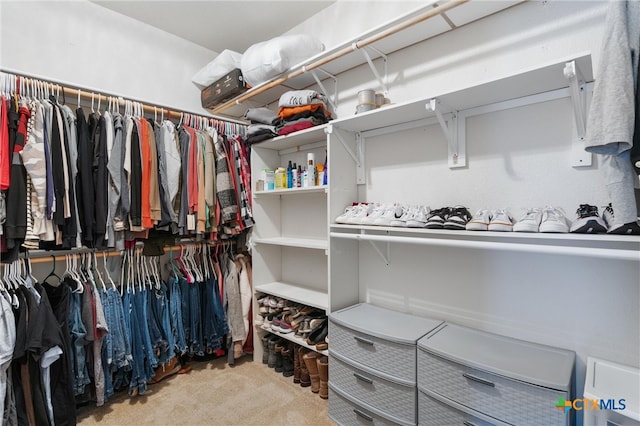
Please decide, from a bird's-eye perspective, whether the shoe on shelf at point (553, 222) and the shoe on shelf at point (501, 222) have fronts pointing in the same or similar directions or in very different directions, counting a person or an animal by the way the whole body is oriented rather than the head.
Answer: same or similar directions

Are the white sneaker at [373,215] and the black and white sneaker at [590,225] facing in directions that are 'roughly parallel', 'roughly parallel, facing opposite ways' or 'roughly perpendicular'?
roughly parallel

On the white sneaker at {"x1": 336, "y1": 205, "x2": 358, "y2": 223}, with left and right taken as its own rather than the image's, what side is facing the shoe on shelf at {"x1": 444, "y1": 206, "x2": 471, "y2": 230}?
left

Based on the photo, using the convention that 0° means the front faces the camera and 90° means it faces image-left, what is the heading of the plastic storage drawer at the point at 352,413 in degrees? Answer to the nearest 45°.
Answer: approximately 45°

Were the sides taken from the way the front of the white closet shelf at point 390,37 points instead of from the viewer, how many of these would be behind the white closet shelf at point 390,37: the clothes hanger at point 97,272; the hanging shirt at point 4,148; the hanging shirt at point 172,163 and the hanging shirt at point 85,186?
0

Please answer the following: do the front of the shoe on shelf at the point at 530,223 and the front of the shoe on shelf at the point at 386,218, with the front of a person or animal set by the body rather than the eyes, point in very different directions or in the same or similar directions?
same or similar directions

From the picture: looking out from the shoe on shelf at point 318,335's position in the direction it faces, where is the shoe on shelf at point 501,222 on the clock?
the shoe on shelf at point 501,222 is roughly at 9 o'clock from the shoe on shelf at point 318,335.

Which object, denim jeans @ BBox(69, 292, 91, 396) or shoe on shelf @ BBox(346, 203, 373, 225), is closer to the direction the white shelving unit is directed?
the denim jeans

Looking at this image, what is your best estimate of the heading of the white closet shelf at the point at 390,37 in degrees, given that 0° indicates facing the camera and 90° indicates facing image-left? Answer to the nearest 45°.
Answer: approximately 45°

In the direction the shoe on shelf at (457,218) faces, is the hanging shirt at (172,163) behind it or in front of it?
in front

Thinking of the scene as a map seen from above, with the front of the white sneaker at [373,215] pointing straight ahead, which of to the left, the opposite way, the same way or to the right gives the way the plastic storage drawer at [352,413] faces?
the same way
